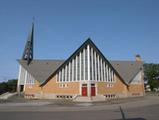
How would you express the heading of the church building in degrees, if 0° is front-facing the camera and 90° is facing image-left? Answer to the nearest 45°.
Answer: approximately 0°
